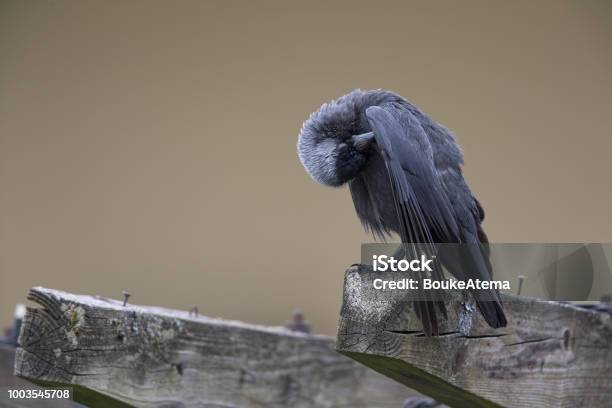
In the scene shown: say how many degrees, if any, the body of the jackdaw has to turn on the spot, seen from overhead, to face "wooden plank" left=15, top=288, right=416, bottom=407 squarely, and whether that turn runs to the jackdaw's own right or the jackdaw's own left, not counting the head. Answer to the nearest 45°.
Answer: approximately 45° to the jackdaw's own left

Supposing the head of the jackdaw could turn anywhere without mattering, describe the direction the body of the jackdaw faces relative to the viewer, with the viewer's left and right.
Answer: facing to the left of the viewer
